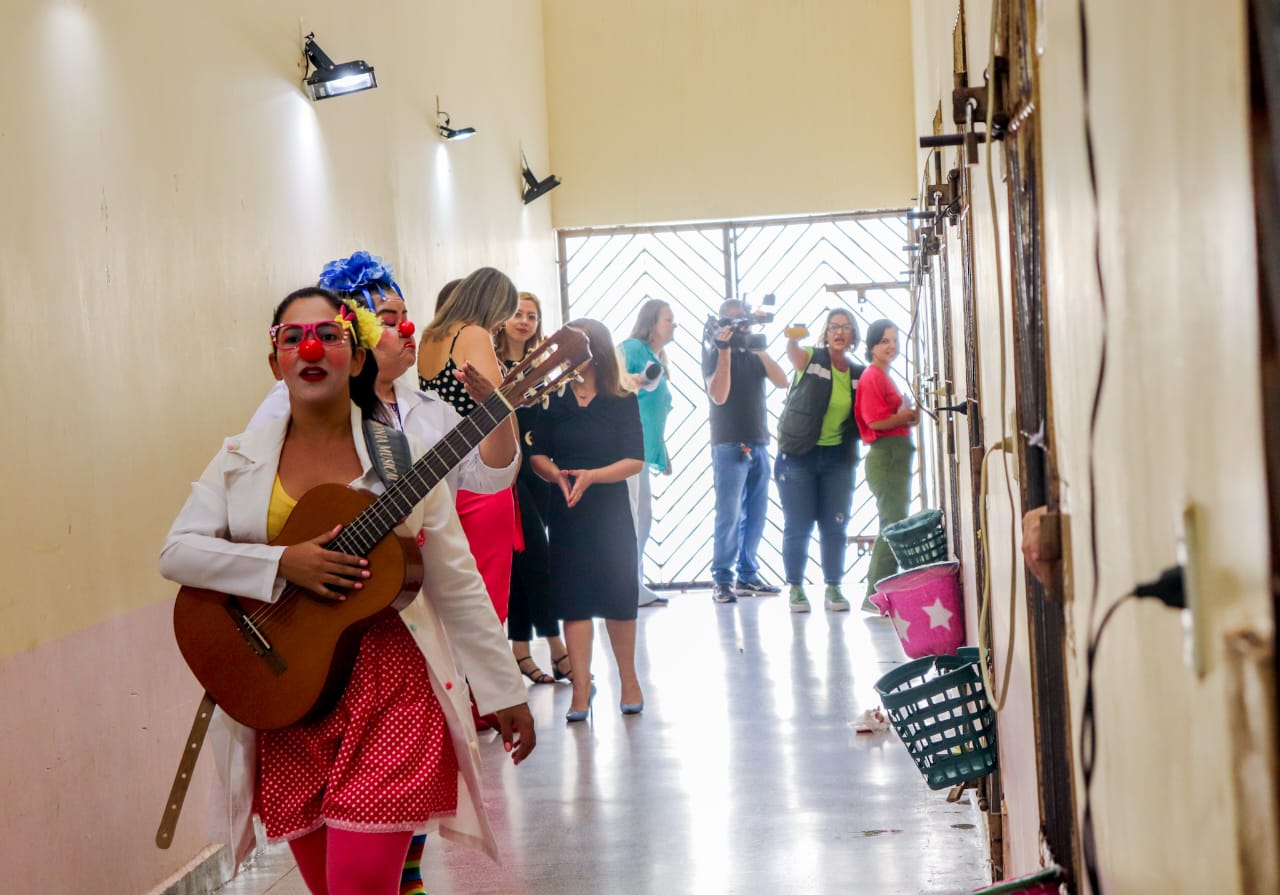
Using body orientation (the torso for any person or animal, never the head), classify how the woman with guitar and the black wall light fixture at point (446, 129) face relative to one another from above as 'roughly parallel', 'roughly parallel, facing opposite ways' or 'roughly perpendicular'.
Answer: roughly perpendicular

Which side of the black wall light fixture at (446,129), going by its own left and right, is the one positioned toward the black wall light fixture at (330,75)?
right

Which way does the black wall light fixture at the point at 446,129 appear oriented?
to the viewer's right

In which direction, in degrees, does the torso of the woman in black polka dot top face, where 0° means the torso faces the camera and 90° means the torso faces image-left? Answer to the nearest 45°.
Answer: approximately 225°

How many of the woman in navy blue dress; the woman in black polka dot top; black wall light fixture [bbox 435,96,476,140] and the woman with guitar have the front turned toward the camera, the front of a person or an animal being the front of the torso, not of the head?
2

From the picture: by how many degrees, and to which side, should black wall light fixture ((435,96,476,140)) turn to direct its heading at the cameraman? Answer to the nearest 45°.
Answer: approximately 45° to its left

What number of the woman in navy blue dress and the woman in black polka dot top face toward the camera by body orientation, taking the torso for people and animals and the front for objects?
1

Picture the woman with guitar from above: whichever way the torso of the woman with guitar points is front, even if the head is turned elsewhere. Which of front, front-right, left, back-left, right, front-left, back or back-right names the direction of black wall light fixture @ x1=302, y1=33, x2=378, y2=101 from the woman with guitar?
back

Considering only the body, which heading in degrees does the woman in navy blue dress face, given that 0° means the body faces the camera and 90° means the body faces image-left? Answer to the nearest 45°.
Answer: approximately 0°

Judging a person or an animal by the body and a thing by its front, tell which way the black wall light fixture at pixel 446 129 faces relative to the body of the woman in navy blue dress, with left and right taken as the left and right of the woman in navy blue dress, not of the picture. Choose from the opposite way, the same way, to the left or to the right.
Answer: to the left

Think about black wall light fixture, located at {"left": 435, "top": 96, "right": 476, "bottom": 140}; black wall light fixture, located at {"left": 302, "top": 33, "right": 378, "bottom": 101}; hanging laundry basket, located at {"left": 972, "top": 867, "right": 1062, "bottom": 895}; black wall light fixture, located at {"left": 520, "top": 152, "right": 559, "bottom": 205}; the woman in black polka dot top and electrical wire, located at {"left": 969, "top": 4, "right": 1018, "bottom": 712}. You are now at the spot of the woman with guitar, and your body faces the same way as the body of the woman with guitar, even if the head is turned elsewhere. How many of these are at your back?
4
